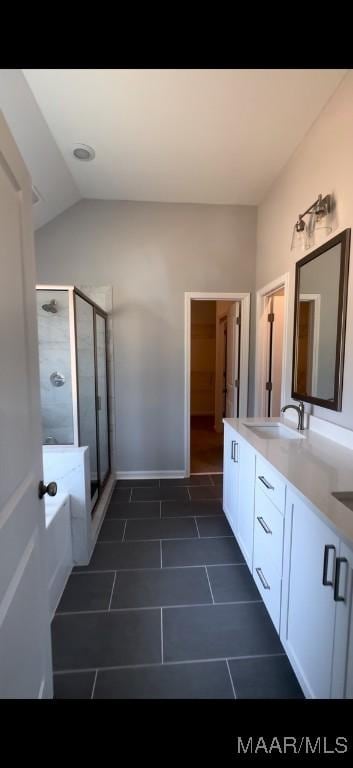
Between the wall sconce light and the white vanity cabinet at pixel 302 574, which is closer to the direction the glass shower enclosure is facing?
the wall sconce light

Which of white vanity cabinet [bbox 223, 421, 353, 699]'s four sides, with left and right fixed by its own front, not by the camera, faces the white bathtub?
front

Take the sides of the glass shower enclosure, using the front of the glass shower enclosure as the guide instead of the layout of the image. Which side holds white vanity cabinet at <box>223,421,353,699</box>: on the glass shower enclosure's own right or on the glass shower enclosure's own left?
on the glass shower enclosure's own right

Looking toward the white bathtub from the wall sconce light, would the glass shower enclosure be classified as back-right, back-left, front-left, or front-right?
front-right

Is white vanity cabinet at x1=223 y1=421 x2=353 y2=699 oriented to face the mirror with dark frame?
no

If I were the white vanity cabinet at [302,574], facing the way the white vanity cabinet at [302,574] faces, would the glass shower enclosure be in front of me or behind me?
in front

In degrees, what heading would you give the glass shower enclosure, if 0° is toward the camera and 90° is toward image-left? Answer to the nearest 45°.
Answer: approximately 270°

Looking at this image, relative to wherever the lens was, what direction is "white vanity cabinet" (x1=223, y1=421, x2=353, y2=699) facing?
facing to the left of the viewer

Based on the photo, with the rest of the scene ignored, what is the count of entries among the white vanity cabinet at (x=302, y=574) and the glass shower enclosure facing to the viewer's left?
1

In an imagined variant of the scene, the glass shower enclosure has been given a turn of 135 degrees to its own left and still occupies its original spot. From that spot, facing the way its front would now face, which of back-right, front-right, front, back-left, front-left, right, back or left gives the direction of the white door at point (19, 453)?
back-left

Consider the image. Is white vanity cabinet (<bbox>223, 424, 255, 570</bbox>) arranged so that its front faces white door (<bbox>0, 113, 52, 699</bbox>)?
no

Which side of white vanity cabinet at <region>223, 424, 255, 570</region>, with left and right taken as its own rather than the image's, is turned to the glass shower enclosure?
front
